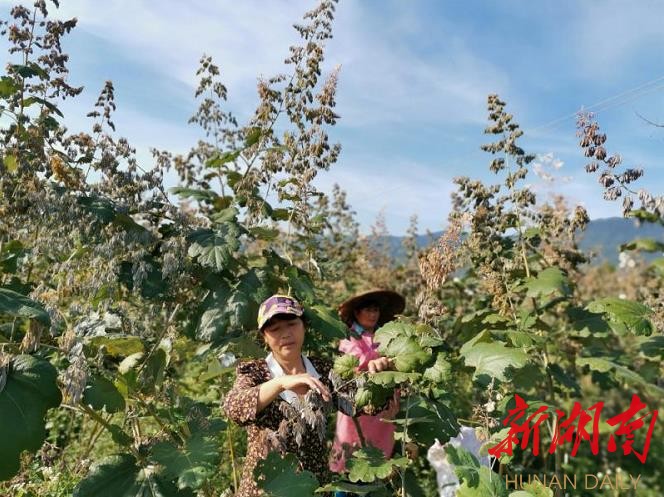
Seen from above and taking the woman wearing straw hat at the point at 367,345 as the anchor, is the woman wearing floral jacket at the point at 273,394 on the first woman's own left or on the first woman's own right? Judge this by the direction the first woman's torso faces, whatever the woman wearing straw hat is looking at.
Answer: on the first woman's own right

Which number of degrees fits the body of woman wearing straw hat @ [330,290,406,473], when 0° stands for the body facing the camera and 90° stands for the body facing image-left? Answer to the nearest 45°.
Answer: approximately 315°
